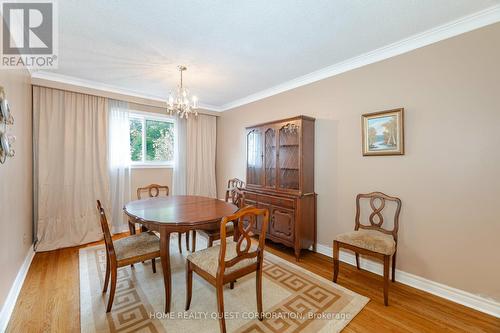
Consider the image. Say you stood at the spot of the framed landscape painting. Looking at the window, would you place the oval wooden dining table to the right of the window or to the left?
left

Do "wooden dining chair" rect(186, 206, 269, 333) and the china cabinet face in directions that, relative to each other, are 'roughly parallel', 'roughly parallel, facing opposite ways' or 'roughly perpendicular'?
roughly perpendicular

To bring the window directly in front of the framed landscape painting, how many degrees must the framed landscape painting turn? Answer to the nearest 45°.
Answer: approximately 45° to its right

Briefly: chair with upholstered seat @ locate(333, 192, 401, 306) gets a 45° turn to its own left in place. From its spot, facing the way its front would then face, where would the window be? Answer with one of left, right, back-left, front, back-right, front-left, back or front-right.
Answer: right

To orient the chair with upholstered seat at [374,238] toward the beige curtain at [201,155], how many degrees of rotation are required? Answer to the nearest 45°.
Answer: approximately 45° to its right

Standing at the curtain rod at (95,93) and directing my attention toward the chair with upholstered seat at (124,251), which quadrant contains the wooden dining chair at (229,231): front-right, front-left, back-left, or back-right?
front-left

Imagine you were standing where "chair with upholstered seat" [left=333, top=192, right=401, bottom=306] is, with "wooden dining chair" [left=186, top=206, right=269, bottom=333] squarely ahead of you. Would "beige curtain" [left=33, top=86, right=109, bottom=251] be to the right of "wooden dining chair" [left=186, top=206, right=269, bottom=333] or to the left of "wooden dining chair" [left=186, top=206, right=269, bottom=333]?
right

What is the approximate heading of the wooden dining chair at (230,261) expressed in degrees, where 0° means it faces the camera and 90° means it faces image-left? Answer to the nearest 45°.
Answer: approximately 135°

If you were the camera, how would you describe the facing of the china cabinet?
facing the viewer and to the left of the viewer

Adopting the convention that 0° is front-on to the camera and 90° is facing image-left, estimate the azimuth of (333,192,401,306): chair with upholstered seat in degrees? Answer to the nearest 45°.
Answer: approximately 45°

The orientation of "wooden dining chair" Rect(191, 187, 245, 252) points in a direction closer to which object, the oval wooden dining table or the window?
the oval wooden dining table

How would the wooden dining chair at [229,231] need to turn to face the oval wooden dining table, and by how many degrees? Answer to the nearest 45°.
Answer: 0° — it already faces it

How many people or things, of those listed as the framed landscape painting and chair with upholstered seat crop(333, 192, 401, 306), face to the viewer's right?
0

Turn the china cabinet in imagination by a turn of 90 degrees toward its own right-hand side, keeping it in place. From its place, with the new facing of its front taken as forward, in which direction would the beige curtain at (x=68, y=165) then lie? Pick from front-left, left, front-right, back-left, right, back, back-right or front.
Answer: front-left

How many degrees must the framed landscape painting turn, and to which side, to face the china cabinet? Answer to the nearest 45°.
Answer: approximately 45° to its right

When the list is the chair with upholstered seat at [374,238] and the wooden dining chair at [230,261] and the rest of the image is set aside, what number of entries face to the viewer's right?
0

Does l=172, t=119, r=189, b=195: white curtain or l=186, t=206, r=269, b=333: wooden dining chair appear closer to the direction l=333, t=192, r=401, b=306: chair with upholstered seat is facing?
the wooden dining chair

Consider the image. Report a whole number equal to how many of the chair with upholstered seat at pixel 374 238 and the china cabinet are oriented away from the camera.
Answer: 0
